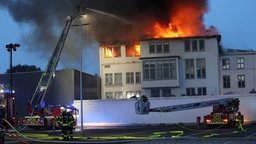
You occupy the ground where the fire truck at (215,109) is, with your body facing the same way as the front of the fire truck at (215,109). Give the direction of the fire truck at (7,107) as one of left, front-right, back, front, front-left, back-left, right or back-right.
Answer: back-left
